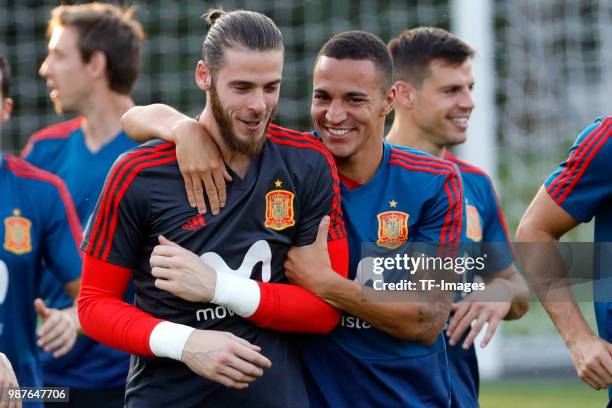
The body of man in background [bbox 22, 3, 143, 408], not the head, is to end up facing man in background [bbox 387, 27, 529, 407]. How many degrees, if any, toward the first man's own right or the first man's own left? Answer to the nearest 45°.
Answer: approximately 90° to the first man's own left

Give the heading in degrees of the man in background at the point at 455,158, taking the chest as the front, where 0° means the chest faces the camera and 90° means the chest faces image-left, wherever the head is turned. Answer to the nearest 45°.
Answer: approximately 315°

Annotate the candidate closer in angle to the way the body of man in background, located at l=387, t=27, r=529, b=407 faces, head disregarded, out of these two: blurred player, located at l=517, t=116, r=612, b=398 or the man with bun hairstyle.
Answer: the blurred player

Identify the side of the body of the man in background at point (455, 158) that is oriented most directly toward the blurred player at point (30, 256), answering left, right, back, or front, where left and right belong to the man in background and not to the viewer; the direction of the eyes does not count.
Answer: right

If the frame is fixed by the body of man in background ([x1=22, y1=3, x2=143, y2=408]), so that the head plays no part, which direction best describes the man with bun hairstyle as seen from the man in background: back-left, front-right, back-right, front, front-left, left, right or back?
front-left
